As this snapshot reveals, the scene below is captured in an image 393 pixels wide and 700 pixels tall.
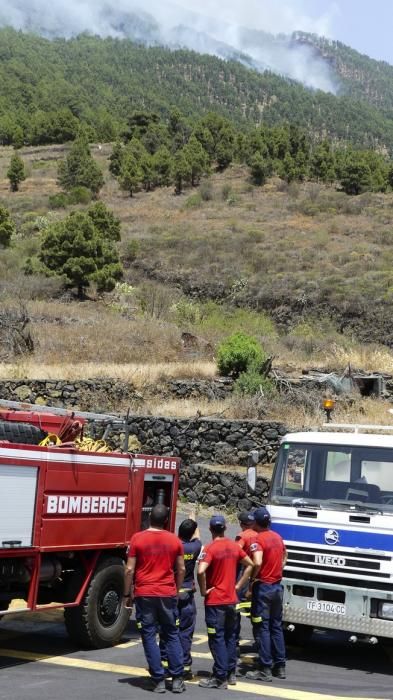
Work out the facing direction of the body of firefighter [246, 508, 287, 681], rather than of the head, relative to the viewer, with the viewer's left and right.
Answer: facing away from the viewer and to the left of the viewer

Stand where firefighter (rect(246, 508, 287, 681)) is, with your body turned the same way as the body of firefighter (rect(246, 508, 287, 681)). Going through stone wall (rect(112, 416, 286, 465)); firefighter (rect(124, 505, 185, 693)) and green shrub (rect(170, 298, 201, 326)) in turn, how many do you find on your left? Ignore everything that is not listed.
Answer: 1

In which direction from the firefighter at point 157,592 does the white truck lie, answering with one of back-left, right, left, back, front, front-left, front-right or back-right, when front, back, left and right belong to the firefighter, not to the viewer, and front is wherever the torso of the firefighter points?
front-right

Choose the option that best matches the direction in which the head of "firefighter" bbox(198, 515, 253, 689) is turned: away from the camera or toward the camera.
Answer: away from the camera

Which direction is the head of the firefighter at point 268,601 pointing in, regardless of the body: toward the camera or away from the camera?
away from the camera

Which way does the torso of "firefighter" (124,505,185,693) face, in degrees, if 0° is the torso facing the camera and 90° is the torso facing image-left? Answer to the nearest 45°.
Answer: approximately 180°

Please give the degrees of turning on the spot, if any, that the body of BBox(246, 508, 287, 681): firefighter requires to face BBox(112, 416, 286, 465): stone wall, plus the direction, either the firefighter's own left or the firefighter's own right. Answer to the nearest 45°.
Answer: approximately 45° to the firefighter's own right

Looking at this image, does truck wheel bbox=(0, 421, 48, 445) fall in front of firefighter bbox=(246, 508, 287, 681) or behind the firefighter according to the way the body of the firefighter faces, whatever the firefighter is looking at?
in front

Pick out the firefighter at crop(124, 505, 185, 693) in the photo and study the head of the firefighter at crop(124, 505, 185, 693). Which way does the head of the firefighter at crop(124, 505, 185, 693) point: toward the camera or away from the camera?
away from the camera

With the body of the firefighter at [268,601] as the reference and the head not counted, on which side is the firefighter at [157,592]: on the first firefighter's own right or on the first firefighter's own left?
on the first firefighter's own left

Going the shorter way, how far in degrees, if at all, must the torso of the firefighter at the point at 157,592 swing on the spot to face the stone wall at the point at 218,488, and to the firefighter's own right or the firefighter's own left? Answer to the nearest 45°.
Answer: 0° — they already face it

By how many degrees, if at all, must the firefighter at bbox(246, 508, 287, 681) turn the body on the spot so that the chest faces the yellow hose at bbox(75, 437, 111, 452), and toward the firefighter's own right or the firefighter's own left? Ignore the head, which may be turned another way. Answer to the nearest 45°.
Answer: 0° — they already face it

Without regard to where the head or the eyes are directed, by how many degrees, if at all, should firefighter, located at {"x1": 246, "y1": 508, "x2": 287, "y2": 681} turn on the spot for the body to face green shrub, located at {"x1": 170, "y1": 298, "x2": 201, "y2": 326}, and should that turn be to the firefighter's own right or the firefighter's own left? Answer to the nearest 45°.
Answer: approximately 45° to the firefighter's own right

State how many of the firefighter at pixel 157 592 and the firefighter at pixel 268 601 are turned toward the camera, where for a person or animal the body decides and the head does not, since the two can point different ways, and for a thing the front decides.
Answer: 0

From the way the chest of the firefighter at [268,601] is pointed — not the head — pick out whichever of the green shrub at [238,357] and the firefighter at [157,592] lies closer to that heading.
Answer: the green shrub

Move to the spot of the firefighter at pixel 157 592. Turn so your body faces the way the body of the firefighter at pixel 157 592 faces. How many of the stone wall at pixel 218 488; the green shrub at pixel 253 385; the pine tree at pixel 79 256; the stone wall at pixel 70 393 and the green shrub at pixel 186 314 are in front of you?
5

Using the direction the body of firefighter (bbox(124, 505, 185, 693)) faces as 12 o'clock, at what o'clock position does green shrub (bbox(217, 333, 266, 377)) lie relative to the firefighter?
The green shrub is roughly at 12 o'clock from the firefighter.

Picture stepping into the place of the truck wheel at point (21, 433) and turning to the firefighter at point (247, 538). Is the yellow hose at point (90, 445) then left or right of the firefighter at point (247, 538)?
left

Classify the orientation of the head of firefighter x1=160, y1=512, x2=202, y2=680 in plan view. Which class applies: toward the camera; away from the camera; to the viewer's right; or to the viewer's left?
away from the camera
